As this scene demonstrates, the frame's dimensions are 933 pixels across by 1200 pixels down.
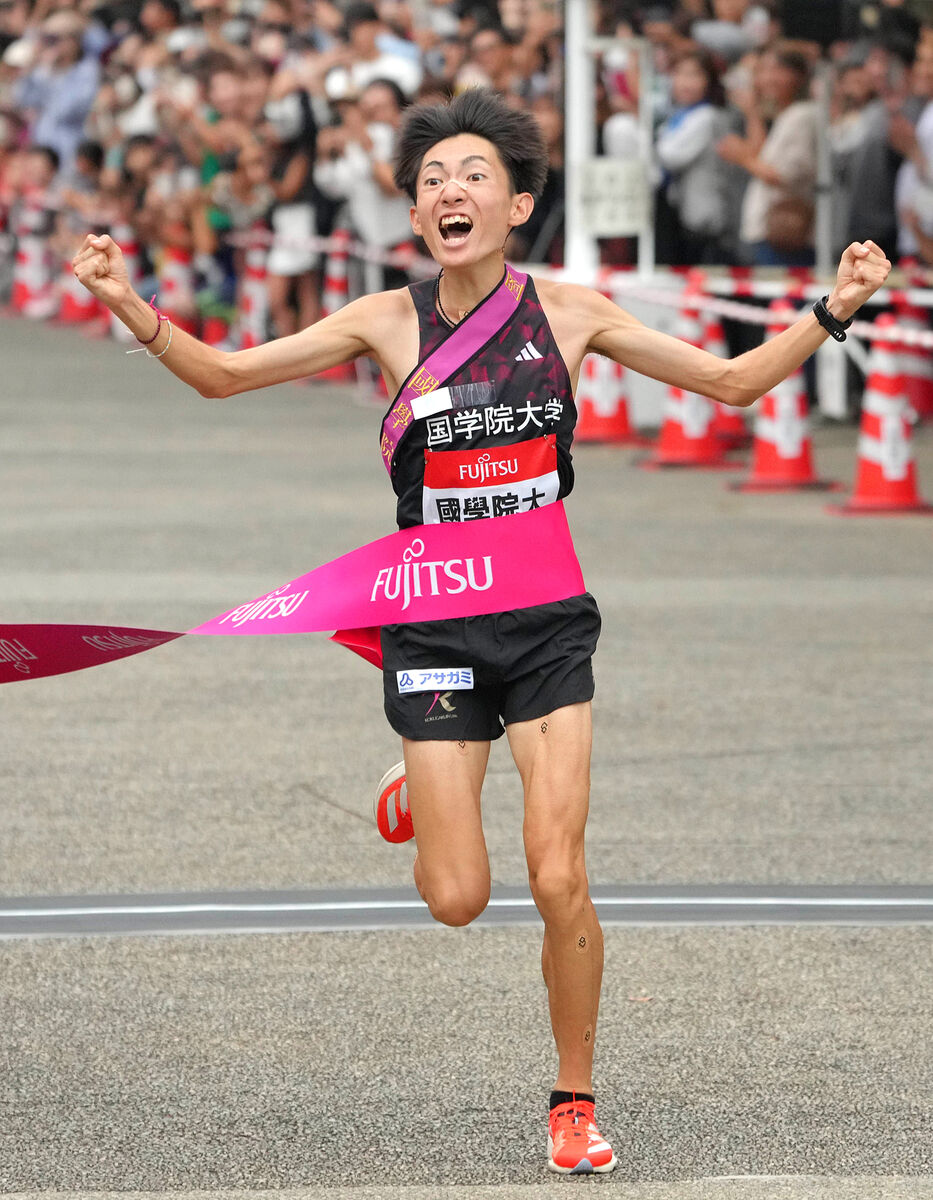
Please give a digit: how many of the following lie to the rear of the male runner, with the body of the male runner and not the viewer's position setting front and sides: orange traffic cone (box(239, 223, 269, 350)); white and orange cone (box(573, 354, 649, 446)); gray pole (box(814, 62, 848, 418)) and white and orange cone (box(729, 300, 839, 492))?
4

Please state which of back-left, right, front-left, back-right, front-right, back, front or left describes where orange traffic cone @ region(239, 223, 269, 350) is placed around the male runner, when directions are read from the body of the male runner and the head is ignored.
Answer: back

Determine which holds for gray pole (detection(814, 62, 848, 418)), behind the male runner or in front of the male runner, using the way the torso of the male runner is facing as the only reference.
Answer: behind

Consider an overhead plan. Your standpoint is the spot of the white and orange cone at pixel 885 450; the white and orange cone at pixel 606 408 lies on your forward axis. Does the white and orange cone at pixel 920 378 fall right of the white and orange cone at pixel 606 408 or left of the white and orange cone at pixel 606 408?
right

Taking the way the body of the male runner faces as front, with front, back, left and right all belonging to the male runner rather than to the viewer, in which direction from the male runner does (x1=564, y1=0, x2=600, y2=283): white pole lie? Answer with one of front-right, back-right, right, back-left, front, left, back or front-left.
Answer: back

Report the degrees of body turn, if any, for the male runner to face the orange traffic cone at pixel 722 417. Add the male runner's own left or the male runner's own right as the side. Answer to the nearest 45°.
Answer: approximately 180°

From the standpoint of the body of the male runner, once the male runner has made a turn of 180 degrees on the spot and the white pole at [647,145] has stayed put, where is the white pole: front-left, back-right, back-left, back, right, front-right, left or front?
front

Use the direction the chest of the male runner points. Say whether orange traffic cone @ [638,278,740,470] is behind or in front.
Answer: behind

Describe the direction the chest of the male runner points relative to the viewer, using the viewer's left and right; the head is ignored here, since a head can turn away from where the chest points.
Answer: facing the viewer

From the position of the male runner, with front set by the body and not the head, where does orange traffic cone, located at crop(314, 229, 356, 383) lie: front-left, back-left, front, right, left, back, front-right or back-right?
back

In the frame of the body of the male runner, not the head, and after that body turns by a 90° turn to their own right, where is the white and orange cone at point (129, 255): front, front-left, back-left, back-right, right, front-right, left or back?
right

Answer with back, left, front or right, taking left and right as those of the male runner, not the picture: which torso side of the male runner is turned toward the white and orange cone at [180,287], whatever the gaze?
back
